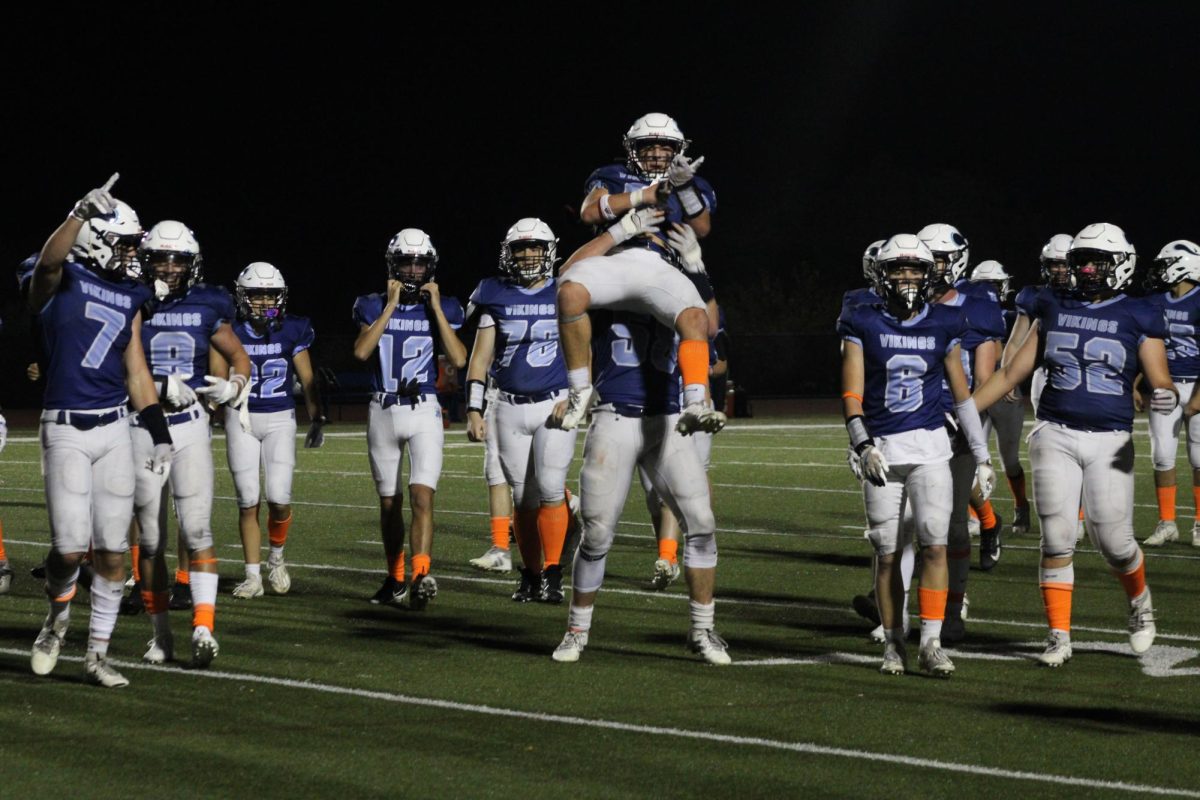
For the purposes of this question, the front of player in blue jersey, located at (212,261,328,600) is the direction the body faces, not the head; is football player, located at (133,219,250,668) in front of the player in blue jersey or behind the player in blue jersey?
in front

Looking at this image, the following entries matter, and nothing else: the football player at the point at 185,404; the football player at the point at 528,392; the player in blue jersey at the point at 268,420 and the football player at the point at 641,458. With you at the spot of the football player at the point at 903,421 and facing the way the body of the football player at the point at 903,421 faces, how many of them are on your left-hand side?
0

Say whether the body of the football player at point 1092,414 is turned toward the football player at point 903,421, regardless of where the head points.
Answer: no

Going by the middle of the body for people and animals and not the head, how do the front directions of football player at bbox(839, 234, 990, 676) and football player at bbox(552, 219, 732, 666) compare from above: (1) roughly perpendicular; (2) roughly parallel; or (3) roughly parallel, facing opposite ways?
roughly parallel

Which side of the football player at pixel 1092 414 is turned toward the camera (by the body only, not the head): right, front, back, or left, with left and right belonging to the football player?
front

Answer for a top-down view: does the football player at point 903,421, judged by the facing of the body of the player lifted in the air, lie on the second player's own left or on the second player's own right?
on the second player's own left

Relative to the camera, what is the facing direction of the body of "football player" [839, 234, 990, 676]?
toward the camera

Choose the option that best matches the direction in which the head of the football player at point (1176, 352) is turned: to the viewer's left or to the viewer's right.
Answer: to the viewer's left

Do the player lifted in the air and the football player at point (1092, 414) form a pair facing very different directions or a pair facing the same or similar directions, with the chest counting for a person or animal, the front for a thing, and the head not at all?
same or similar directions

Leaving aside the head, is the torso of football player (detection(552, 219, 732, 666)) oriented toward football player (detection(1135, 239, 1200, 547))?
no

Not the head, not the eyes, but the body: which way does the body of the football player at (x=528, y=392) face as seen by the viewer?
toward the camera

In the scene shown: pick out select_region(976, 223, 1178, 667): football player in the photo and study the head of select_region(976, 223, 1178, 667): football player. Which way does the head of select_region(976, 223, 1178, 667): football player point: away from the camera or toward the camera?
toward the camera

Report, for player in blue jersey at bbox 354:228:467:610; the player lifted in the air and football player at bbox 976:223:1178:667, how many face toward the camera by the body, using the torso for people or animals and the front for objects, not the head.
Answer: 3

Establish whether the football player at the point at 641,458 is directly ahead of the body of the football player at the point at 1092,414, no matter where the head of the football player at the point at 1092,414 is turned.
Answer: no

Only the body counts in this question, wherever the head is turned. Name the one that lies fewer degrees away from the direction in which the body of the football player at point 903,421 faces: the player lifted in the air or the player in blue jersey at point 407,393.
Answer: the player lifted in the air
